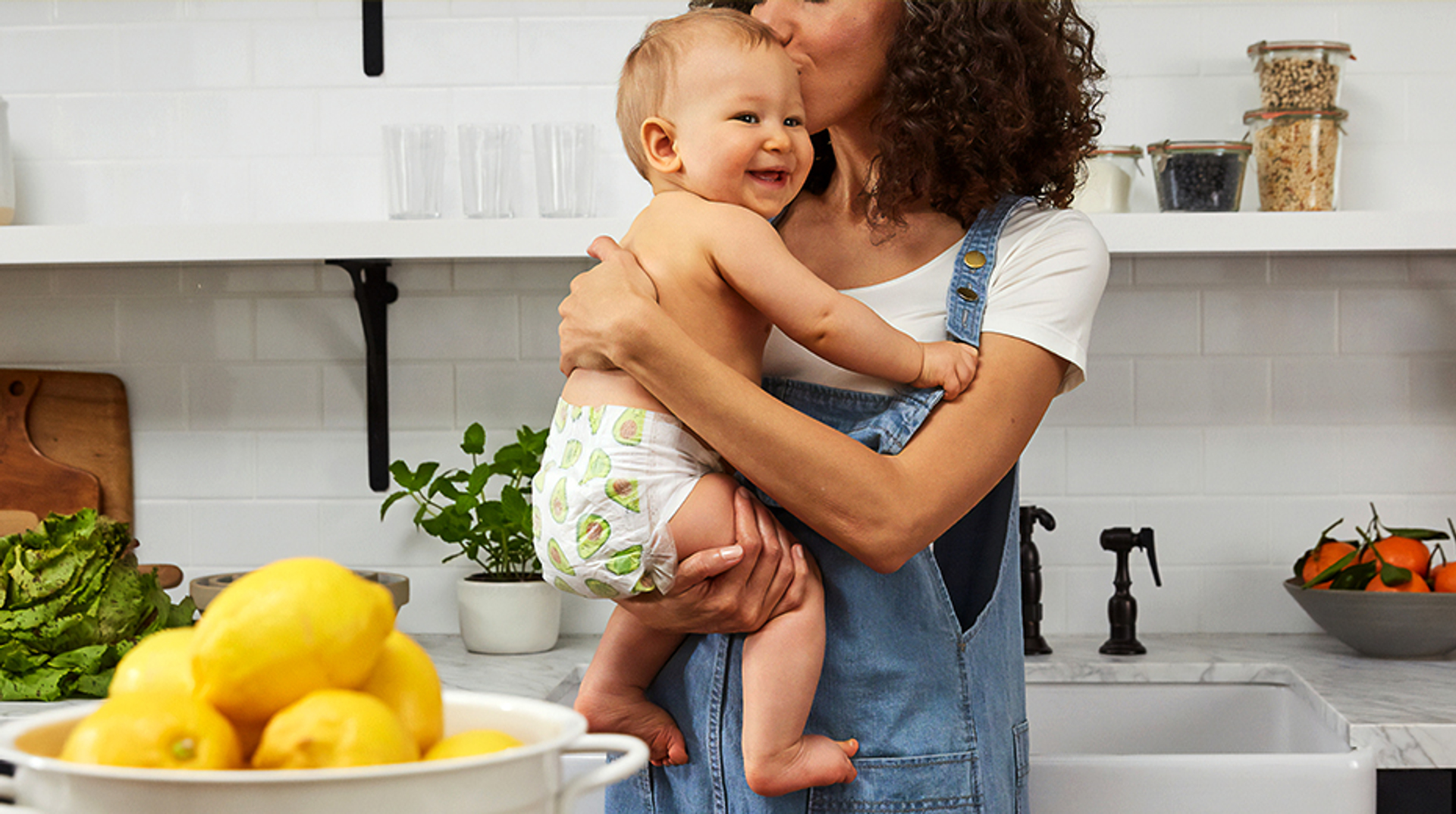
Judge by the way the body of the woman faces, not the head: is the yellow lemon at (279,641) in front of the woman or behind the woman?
in front

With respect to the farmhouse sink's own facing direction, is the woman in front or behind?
in front

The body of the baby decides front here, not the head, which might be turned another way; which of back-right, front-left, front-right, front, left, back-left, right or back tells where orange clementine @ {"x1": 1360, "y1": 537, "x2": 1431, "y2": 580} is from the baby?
front-left

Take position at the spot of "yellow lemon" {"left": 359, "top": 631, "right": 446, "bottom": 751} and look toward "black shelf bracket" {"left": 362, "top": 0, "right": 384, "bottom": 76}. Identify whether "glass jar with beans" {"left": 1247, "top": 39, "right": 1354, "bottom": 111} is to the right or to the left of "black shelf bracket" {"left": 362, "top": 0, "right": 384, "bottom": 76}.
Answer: right

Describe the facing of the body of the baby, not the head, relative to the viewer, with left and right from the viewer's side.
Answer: facing to the right of the viewer

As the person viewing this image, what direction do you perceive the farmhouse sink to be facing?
facing the viewer

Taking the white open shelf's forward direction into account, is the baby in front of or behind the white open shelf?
in front

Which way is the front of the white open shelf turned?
toward the camera

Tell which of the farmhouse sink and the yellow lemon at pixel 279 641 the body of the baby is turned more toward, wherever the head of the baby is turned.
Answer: the farmhouse sink

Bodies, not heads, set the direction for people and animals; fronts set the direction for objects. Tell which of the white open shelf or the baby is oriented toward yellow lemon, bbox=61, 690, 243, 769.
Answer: the white open shelf

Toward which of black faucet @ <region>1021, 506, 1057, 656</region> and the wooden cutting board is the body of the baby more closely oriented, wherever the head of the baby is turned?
the black faucet

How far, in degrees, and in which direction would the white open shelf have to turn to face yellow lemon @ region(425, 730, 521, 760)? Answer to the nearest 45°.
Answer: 0° — it already faces it

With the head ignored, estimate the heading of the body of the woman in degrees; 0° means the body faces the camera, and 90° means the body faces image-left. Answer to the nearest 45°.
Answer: approximately 45°

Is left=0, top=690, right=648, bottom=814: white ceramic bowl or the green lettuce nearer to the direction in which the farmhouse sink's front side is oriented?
the white ceramic bowl

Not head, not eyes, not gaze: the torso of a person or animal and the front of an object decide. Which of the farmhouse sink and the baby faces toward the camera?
the farmhouse sink

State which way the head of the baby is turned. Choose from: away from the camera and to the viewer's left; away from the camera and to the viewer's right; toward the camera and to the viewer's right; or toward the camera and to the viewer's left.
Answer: toward the camera and to the viewer's right
